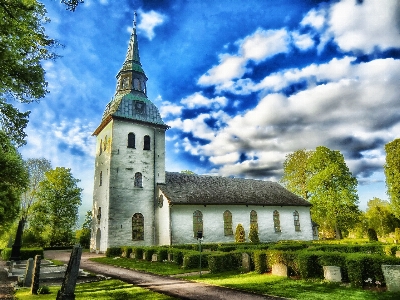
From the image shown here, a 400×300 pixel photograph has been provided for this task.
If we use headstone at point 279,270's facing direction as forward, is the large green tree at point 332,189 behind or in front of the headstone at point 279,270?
behind

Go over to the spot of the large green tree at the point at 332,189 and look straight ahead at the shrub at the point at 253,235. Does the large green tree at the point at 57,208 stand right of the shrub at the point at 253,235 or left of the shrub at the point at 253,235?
right

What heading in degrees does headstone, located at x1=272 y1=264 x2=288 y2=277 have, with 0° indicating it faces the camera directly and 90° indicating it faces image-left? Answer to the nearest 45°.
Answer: approximately 0°

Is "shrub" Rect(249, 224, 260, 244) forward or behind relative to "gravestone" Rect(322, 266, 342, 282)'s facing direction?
behind

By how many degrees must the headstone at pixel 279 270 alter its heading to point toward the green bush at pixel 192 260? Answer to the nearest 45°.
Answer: approximately 135° to its right

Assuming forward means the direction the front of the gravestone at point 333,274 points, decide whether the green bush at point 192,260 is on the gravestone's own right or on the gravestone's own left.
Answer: on the gravestone's own right

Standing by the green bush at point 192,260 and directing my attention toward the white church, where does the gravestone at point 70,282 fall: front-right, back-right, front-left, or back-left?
back-left

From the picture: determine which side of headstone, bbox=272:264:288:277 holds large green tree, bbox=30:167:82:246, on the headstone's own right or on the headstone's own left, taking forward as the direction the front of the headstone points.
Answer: on the headstone's own right

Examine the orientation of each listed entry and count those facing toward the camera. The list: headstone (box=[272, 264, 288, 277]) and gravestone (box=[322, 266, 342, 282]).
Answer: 2

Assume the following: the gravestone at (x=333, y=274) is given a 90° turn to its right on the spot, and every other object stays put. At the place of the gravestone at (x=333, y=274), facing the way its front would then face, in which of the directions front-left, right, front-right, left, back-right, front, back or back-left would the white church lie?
front-right

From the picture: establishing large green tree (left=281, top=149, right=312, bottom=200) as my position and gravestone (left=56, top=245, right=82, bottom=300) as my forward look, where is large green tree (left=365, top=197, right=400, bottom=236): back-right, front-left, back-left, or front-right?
back-left

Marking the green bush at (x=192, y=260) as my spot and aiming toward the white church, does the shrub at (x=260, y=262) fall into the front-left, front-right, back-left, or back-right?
back-right

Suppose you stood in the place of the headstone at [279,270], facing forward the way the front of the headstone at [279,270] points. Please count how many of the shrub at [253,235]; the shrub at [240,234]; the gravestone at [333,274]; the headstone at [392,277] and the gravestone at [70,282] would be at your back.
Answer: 2
